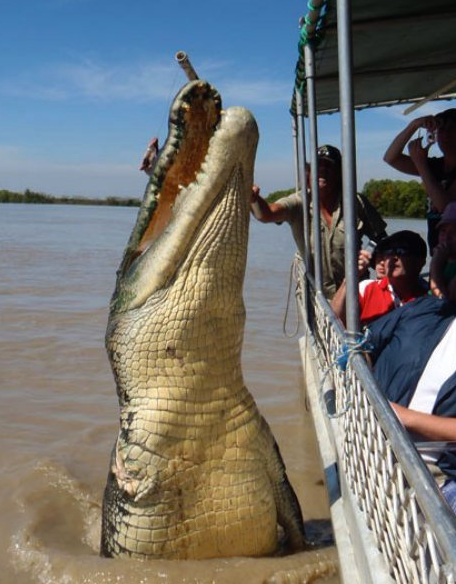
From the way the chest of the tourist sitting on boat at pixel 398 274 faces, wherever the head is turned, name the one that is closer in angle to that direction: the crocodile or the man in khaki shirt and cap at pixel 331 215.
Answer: the crocodile

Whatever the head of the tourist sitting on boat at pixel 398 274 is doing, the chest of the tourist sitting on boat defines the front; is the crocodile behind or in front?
in front

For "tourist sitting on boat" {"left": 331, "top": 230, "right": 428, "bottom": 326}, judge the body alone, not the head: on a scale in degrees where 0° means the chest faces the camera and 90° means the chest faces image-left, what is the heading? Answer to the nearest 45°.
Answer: approximately 45°

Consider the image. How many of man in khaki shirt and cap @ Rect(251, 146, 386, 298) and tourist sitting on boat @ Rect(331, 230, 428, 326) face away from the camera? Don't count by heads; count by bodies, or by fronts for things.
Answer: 0

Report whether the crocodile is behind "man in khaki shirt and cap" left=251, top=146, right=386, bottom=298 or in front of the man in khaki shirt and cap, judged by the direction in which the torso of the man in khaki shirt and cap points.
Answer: in front

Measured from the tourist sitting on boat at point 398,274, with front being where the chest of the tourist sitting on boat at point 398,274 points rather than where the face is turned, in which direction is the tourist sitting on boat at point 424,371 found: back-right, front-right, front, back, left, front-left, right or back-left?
front-left
